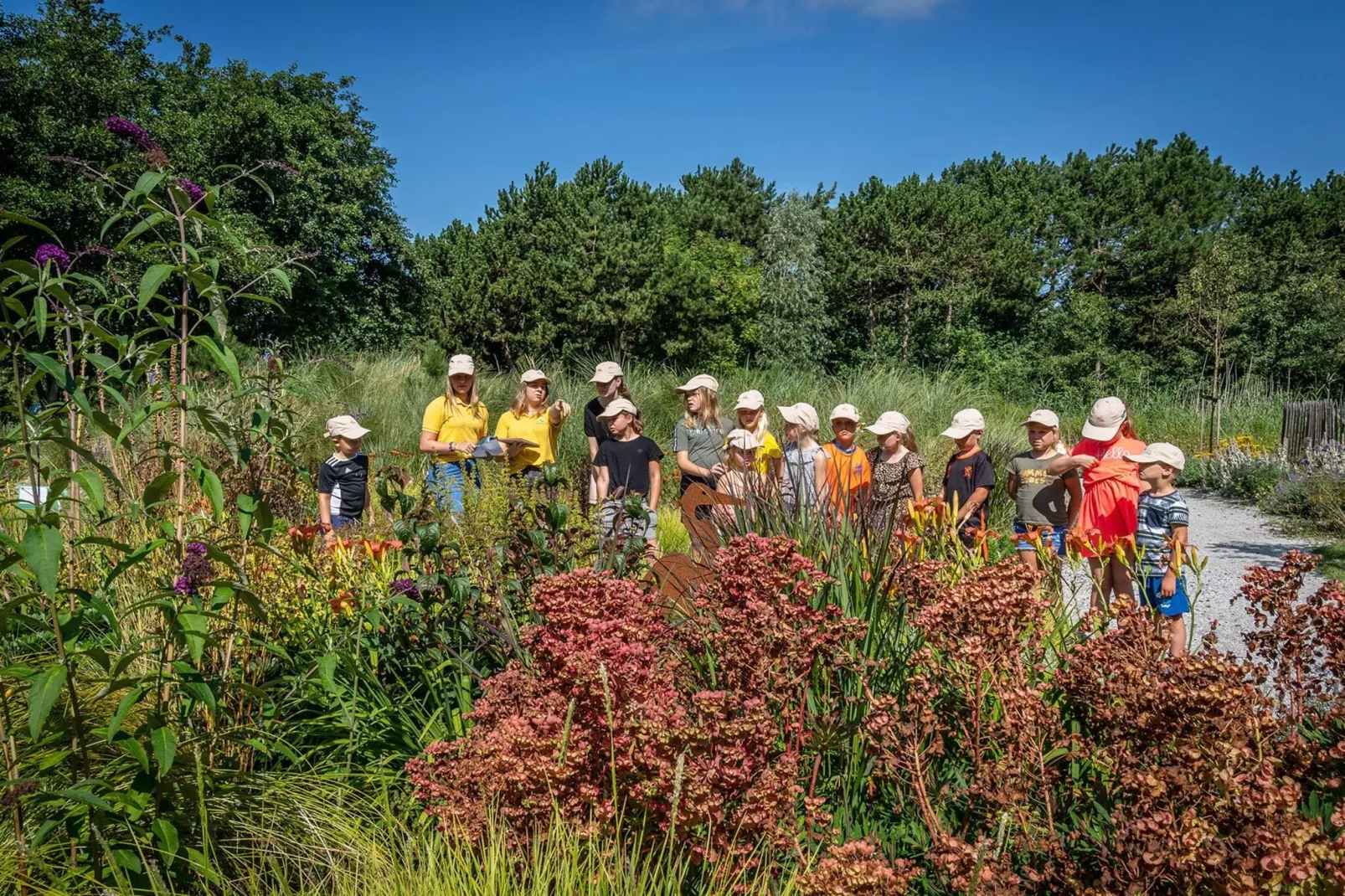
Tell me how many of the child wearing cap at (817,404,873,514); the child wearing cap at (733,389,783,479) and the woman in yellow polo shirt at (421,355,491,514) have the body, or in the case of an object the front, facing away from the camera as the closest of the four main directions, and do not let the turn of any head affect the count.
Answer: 0

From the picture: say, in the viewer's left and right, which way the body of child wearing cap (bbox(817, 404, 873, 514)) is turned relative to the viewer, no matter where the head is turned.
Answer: facing the viewer

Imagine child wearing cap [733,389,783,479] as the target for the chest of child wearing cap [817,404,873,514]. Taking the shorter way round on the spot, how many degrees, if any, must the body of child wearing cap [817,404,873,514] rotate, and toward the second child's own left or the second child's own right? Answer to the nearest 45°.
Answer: approximately 135° to the second child's own right

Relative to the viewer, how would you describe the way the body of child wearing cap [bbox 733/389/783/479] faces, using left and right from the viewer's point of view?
facing the viewer and to the left of the viewer

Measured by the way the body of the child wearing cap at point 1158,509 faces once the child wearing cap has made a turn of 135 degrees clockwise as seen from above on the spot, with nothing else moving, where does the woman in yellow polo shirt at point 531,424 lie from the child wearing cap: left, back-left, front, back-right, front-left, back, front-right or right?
left

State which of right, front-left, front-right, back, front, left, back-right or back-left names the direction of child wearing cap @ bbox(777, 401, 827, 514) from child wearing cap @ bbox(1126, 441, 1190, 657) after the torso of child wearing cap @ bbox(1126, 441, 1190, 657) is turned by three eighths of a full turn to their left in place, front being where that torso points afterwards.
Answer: back

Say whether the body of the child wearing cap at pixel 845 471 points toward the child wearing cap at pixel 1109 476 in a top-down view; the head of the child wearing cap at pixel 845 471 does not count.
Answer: no

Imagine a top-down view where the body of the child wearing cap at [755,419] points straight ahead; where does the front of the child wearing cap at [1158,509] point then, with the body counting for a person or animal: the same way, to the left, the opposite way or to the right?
the same way

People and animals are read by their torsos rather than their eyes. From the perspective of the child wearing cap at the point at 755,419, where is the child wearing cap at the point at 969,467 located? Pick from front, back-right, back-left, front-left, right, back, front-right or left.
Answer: back-left

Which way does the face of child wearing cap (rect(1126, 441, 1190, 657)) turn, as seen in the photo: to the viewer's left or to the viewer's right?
to the viewer's left

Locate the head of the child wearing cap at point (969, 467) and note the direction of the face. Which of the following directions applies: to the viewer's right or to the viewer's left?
to the viewer's left

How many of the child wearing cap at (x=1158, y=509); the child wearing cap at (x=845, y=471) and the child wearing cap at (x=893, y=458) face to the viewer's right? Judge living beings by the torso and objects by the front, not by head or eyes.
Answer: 0
